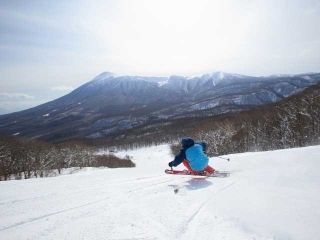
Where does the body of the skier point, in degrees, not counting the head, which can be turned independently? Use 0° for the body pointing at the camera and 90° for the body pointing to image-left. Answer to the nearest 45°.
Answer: approximately 135°
